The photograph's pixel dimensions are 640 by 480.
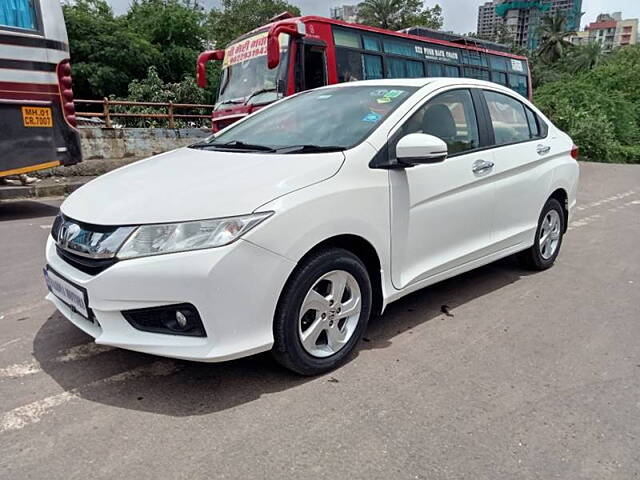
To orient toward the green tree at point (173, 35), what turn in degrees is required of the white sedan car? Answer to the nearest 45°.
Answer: approximately 135° to its right

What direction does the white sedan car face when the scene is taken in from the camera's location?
facing the viewer and to the left of the viewer

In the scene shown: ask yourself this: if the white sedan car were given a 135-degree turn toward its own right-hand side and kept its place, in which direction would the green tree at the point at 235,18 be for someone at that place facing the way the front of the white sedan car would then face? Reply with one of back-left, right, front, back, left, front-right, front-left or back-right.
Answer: front

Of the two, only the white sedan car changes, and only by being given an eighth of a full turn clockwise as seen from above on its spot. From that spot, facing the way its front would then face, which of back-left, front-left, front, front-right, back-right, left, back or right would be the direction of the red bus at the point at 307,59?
right

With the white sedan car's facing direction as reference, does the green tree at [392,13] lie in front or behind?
behind

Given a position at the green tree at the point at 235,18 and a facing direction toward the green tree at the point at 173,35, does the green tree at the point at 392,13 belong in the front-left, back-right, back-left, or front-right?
back-left

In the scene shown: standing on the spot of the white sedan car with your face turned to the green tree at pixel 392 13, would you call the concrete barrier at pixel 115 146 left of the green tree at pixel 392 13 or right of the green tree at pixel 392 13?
left

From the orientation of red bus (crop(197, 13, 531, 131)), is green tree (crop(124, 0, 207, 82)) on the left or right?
on its right
